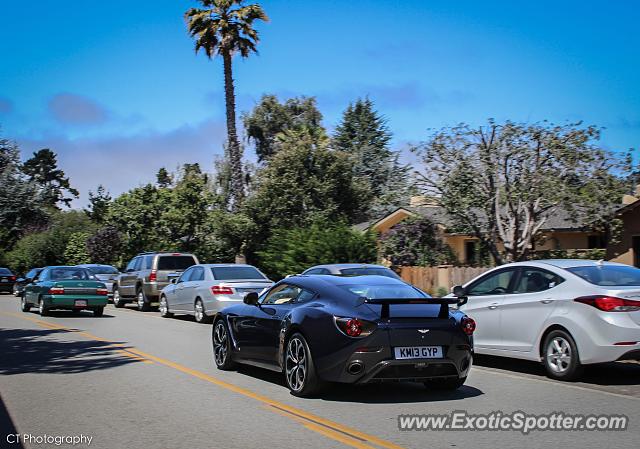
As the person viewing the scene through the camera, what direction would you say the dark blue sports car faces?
facing away from the viewer and to the left of the viewer

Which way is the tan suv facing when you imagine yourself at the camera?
facing away from the viewer and to the left of the viewer

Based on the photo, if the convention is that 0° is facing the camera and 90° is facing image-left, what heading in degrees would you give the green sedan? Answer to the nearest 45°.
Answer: approximately 135°

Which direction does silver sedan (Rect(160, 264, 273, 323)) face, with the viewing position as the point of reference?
facing away from the viewer and to the left of the viewer

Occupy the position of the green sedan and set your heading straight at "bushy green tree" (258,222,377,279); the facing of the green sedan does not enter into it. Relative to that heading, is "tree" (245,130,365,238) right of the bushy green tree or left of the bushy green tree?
left

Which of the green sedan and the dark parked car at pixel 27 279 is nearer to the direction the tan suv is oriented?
the dark parked car

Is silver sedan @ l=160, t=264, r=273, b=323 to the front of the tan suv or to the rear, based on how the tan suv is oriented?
to the rear

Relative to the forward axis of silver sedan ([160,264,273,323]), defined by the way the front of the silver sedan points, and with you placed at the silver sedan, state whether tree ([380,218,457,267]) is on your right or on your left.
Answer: on your right
